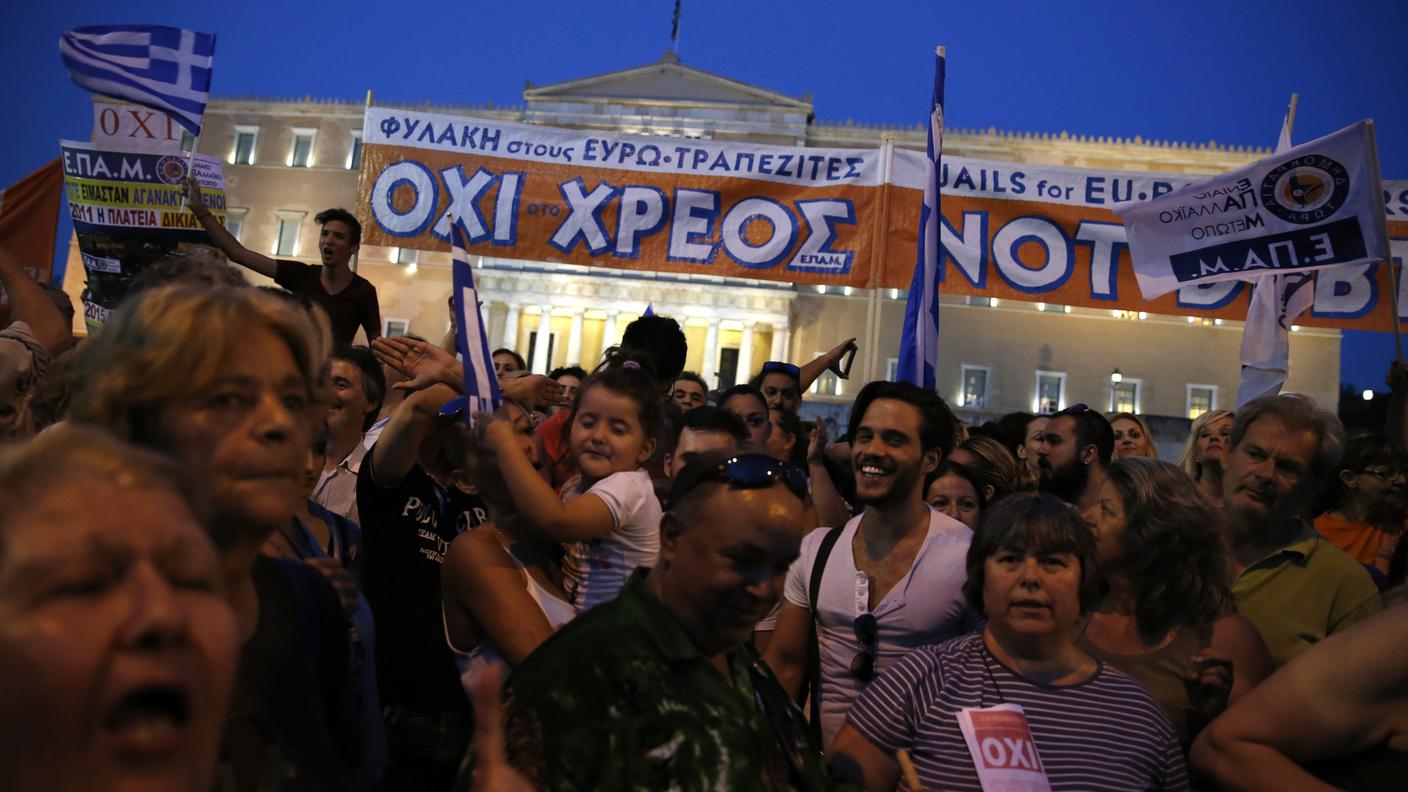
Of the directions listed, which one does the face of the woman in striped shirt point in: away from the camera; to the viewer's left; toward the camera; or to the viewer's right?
toward the camera

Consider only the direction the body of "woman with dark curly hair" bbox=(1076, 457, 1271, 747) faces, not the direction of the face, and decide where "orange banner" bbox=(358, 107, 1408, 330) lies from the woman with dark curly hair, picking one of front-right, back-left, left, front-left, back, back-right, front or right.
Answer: right

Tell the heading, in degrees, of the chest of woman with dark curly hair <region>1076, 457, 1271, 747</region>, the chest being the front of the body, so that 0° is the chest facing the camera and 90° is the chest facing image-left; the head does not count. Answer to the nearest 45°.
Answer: approximately 45°

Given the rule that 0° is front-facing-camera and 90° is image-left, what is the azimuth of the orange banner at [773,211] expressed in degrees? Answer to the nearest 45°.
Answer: approximately 0°

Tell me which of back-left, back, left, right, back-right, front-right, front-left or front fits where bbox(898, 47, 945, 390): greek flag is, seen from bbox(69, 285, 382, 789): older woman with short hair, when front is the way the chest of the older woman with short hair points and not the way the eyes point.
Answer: left

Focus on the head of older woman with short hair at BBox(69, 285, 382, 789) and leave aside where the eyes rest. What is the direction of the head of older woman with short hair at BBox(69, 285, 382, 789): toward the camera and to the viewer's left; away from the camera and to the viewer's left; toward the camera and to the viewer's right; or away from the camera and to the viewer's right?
toward the camera and to the viewer's right

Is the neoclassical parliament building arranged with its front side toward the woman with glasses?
yes

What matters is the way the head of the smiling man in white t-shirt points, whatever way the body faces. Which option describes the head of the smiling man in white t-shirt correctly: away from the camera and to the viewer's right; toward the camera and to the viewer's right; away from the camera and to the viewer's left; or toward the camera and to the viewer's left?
toward the camera and to the viewer's left

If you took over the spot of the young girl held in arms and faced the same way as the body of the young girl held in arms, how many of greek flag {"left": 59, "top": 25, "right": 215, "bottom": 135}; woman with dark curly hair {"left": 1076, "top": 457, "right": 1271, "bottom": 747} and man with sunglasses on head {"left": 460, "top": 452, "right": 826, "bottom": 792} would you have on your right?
1

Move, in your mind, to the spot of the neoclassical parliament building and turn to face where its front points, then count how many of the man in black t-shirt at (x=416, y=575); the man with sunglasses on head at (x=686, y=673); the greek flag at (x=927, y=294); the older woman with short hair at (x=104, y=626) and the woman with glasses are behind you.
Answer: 0

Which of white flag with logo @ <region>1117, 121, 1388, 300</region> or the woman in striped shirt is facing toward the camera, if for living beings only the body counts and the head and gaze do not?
the woman in striped shirt

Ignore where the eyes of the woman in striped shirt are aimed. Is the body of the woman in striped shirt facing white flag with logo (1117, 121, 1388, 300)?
no

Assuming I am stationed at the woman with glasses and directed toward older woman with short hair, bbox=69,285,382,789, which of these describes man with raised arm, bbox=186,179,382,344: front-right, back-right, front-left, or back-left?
front-right

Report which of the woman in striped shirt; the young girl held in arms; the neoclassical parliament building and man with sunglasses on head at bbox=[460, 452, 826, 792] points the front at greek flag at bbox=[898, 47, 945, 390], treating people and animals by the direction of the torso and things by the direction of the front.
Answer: the neoclassical parliament building

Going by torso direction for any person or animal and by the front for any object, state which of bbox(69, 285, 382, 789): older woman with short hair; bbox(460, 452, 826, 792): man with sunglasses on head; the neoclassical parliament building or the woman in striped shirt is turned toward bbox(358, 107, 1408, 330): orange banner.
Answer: the neoclassical parliament building
